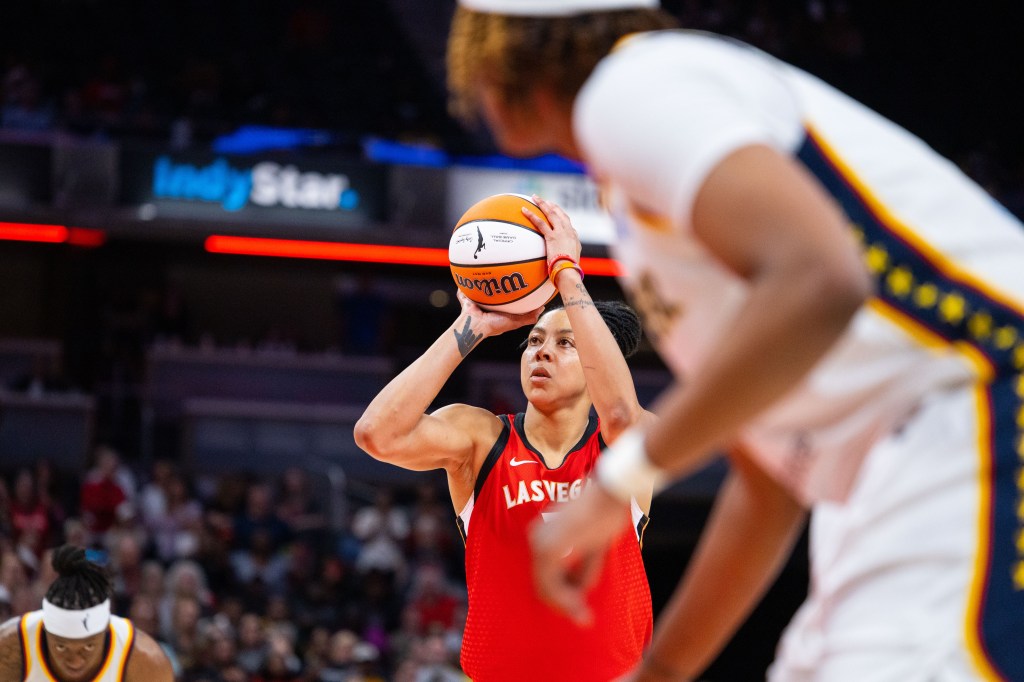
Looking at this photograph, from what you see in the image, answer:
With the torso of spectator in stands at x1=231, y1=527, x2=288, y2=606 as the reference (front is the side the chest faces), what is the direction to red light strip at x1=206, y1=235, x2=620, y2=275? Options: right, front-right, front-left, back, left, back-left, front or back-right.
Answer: back

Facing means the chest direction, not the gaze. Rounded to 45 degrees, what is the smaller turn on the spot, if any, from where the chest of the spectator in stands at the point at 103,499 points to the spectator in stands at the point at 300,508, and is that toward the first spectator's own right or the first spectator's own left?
approximately 90° to the first spectator's own left

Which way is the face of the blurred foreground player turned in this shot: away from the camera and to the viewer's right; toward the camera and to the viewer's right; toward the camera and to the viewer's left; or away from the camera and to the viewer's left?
away from the camera and to the viewer's left

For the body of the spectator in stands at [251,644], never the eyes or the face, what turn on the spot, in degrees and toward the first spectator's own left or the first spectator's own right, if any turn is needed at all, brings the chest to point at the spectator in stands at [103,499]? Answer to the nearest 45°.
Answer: approximately 135° to the first spectator's own right

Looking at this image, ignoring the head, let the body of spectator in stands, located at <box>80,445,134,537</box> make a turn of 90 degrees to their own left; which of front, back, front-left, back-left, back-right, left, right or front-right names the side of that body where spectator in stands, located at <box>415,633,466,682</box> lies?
front-right

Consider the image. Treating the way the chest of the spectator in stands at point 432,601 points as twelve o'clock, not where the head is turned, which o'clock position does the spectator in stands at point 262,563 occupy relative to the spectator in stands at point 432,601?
the spectator in stands at point 262,563 is roughly at 3 o'clock from the spectator in stands at point 432,601.

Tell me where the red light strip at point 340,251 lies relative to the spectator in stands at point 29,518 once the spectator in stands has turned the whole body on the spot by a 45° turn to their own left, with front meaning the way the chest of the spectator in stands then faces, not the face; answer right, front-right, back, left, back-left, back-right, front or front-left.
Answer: left

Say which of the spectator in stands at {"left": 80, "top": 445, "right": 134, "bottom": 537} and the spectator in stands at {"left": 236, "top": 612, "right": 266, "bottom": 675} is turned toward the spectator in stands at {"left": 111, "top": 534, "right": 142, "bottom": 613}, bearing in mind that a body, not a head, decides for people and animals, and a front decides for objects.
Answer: the spectator in stands at {"left": 80, "top": 445, "right": 134, "bottom": 537}

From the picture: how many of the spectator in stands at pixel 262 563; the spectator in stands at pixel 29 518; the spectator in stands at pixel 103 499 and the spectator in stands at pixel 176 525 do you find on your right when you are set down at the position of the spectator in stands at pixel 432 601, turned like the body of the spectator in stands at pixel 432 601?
4

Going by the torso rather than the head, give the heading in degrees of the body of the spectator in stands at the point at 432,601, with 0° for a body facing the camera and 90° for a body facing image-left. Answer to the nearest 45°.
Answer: approximately 0°

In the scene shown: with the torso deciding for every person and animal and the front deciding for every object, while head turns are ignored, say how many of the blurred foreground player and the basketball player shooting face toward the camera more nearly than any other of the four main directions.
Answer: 1
